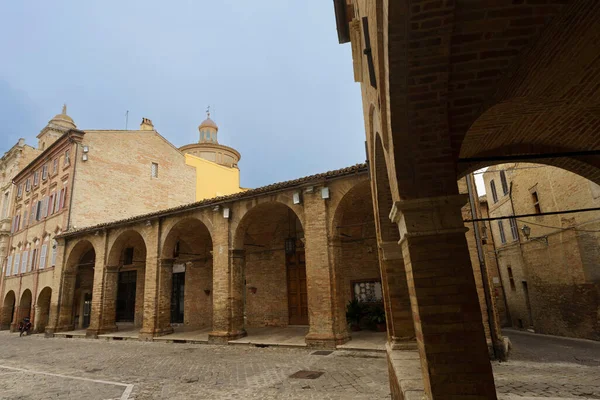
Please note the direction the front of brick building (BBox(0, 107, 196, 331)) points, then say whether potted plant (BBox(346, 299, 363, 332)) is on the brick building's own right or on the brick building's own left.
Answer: on the brick building's own left

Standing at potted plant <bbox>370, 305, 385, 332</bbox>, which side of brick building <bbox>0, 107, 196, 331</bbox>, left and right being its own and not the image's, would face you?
left

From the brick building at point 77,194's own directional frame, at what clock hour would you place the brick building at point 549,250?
the brick building at point 549,250 is roughly at 9 o'clock from the brick building at point 77,194.
